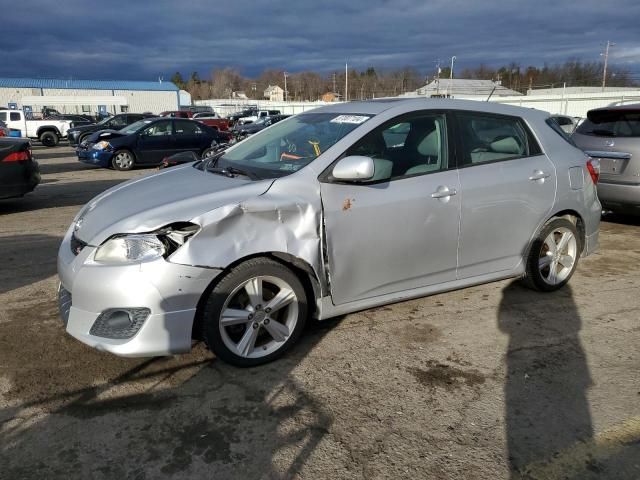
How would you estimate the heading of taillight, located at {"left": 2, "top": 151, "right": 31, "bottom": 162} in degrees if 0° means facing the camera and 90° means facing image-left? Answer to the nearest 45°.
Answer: approximately 315°

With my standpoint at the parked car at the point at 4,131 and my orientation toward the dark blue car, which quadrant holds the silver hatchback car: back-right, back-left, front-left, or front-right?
front-right

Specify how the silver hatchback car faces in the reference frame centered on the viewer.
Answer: facing the viewer and to the left of the viewer

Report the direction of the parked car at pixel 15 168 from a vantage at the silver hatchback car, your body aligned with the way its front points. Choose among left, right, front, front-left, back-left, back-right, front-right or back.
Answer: right

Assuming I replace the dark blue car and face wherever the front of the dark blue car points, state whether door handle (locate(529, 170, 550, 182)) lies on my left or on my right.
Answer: on my left

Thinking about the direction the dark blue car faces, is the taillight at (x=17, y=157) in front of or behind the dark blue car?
in front

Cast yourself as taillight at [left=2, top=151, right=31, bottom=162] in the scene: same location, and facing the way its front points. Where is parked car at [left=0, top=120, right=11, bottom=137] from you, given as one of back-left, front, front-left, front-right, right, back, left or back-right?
back-left

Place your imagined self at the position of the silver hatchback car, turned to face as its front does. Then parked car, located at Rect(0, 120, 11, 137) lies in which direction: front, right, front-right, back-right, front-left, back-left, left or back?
right

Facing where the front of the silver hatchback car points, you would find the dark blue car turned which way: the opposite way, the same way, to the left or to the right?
the same way
